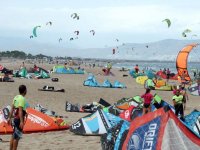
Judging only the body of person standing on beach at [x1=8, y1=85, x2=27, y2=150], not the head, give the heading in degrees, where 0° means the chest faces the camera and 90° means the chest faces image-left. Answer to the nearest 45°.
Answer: approximately 225°
